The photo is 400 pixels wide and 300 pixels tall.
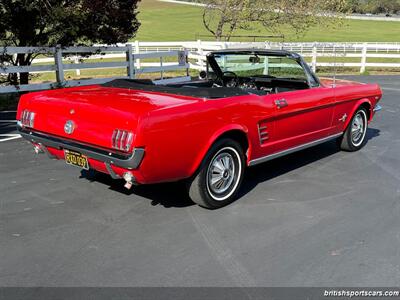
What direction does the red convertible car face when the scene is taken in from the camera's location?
facing away from the viewer and to the right of the viewer

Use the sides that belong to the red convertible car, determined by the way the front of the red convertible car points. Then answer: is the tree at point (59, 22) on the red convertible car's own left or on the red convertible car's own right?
on the red convertible car's own left
